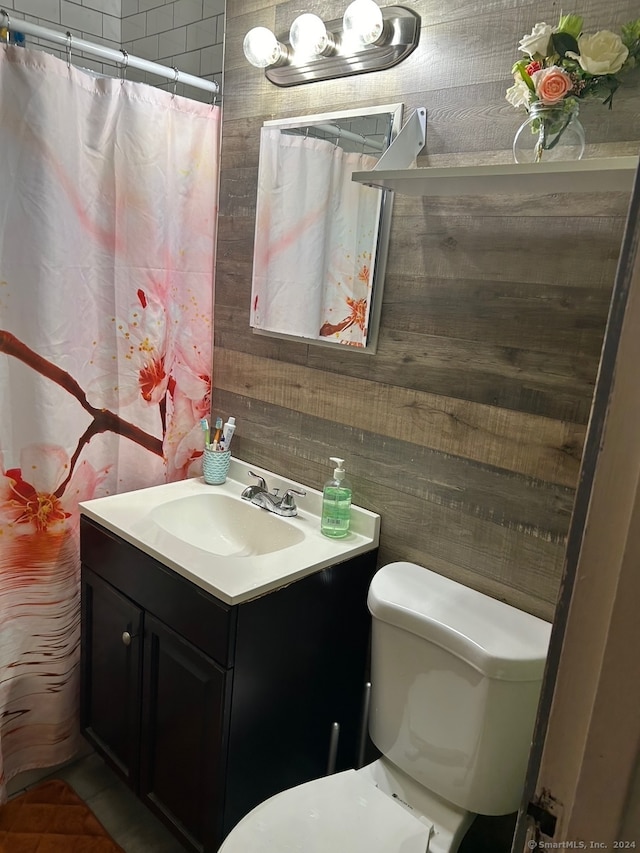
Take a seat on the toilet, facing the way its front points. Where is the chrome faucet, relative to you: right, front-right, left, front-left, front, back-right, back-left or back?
right

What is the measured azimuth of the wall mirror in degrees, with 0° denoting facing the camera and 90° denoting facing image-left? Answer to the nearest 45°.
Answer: approximately 45°

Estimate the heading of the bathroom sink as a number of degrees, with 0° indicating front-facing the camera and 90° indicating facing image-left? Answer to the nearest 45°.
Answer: approximately 45°

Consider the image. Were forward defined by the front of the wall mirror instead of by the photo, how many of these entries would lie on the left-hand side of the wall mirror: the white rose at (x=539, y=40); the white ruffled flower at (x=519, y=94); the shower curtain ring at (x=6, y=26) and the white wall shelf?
3

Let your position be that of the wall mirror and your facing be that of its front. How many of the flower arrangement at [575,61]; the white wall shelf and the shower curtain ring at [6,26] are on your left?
2

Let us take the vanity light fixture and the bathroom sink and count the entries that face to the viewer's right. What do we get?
0

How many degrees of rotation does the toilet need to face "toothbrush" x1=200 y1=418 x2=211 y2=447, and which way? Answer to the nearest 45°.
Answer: approximately 90° to its right
